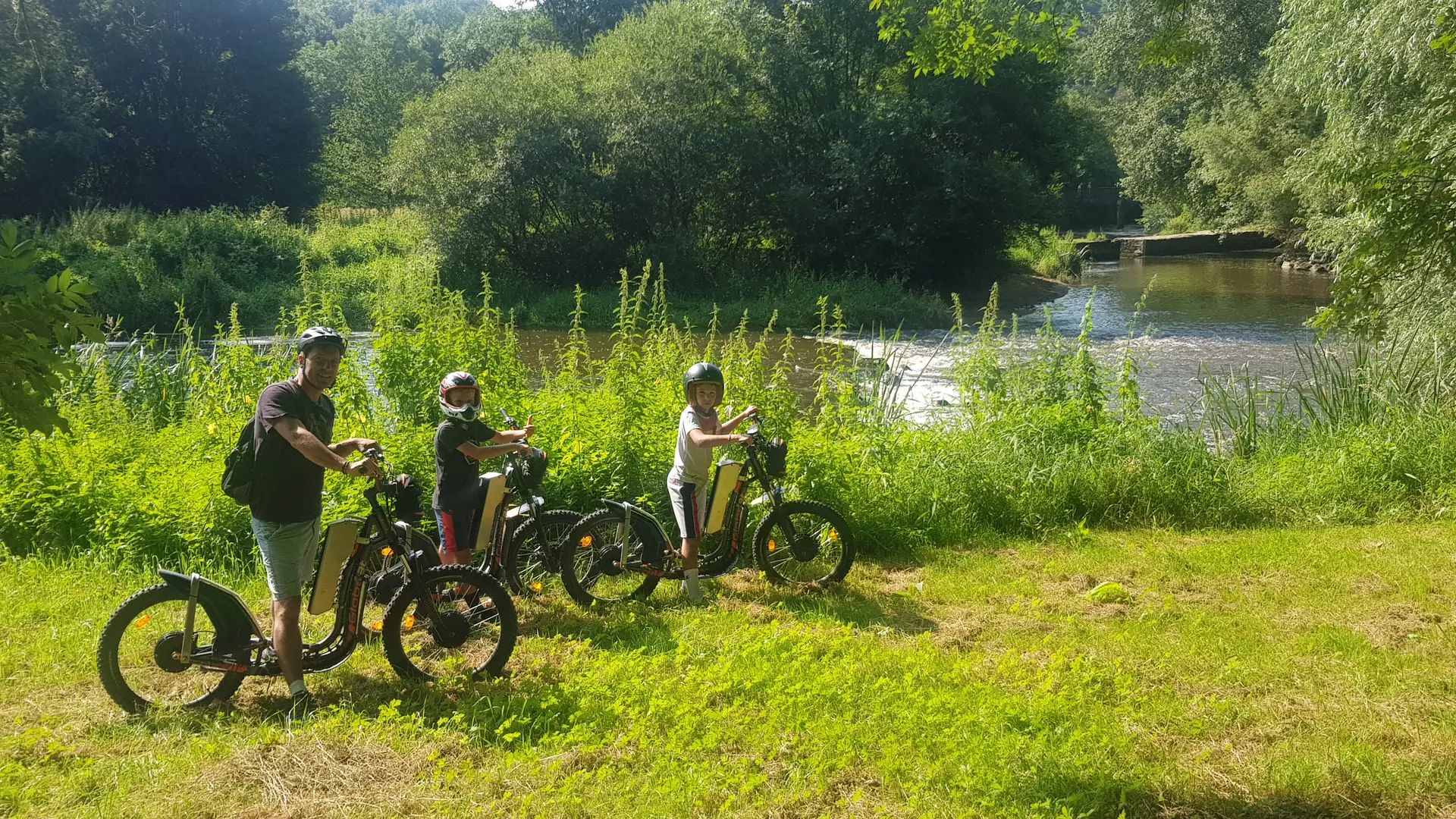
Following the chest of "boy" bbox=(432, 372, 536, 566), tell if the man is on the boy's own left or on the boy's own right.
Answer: on the boy's own right

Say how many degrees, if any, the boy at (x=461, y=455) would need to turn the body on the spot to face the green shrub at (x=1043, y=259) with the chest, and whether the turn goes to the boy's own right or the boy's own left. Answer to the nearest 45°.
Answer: approximately 90° to the boy's own left

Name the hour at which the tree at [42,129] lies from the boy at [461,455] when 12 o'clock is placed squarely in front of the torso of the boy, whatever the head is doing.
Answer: The tree is roughly at 7 o'clock from the boy.

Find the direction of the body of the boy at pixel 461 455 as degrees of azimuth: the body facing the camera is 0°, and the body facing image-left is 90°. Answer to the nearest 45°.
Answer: approximately 315°

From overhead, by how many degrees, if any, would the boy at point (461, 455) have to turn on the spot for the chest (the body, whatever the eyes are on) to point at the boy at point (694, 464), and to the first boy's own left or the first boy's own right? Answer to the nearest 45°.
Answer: approximately 45° to the first boy's own left

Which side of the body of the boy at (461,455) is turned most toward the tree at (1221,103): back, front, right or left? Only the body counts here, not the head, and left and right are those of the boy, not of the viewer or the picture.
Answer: left
